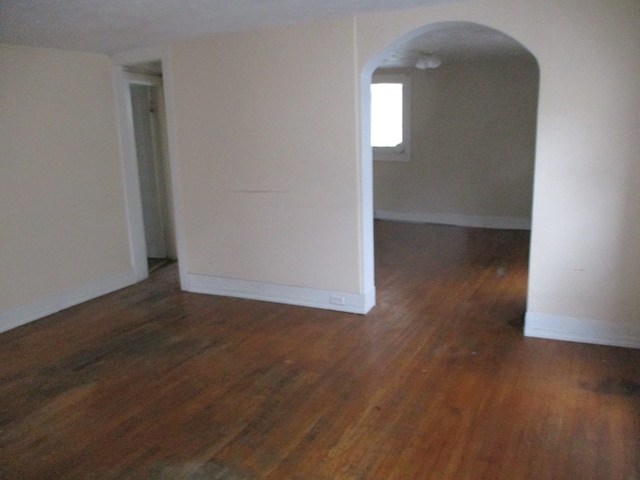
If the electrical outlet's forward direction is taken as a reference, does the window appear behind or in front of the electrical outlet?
behind

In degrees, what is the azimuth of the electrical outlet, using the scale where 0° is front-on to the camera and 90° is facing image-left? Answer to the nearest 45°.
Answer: approximately 0°

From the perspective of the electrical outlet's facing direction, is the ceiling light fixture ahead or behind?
behind

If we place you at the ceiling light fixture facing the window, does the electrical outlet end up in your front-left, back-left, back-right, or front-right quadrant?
back-left

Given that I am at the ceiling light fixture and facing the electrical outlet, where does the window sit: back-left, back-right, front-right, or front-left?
back-right
